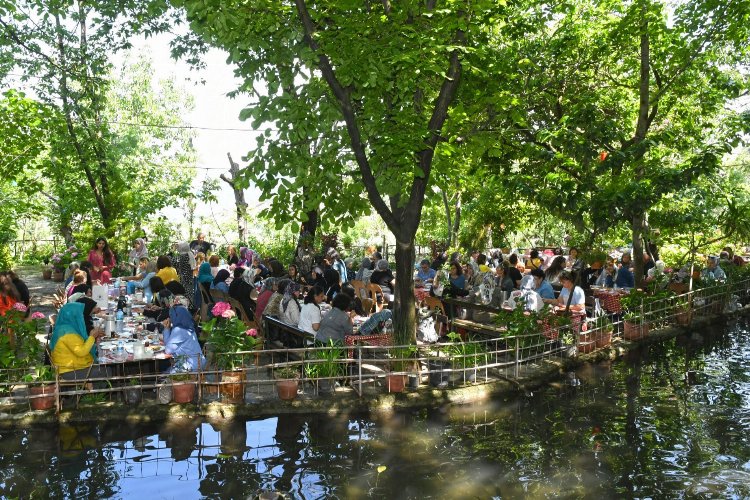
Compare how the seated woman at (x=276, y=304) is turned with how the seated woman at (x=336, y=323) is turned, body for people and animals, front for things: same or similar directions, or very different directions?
same or similar directions

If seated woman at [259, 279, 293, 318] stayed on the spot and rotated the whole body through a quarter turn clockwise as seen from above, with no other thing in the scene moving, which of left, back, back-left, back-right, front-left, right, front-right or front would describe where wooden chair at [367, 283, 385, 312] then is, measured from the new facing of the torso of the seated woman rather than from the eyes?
left

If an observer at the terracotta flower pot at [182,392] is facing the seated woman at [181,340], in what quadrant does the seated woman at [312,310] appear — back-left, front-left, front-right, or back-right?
front-right

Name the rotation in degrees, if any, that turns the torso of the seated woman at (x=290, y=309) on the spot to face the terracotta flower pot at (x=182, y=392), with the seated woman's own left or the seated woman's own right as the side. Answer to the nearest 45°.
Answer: approximately 135° to the seated woman's own right

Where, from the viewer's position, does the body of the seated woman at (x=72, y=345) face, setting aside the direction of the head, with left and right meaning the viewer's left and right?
facing away from the viewer and to the right of the viewer

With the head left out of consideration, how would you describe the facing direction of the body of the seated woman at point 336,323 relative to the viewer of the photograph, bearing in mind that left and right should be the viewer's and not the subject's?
facing away from the viewer and to the right of the viewer
